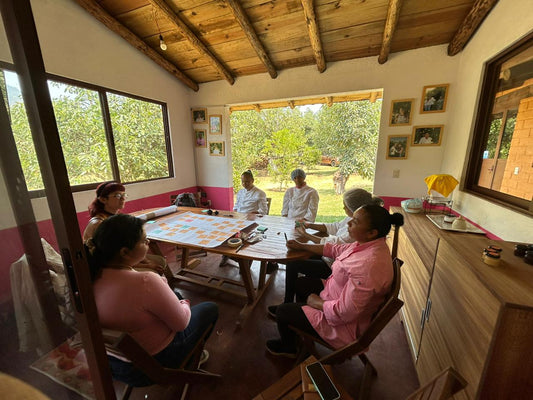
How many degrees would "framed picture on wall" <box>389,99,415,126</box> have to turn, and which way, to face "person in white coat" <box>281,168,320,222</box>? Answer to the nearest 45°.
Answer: approximately 45° to its right

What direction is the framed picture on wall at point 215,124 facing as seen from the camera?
toward the camera

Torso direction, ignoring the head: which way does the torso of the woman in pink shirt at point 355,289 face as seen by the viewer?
to the viewer's left

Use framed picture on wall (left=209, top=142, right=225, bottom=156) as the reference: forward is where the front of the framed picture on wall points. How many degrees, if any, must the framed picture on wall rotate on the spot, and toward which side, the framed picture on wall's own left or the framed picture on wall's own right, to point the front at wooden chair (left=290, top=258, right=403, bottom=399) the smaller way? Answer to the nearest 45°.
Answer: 0° — it already faces it

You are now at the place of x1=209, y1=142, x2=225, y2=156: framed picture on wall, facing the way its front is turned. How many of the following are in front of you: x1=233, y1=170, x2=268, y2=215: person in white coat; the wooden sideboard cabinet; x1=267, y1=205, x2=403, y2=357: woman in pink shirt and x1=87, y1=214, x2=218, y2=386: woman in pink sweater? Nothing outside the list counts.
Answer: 4

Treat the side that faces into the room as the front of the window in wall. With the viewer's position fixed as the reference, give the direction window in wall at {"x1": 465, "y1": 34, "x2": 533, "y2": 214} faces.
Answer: facing the viewer and to the left of the viewer

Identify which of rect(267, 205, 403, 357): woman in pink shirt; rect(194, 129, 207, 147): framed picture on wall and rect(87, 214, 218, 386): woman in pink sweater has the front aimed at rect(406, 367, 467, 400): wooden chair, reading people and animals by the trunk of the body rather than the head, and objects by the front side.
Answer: the framed picture on wall

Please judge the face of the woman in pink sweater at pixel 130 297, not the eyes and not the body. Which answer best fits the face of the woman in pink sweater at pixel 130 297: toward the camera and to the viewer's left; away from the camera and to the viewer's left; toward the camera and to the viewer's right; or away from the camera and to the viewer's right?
away from the camera and to the viewer's right

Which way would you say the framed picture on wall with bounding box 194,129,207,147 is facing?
toward the camera

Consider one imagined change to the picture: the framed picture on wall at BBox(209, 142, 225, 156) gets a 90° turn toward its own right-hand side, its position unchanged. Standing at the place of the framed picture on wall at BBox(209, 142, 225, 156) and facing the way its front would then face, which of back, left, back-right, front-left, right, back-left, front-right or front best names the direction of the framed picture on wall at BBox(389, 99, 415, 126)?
back-left

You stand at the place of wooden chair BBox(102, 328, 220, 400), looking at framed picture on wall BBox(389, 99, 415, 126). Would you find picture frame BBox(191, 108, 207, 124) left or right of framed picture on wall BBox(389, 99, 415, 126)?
left

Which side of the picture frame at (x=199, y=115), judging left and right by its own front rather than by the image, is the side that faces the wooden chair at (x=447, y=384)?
front

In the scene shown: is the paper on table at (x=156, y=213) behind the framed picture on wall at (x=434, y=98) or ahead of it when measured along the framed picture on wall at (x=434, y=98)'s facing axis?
ahead
